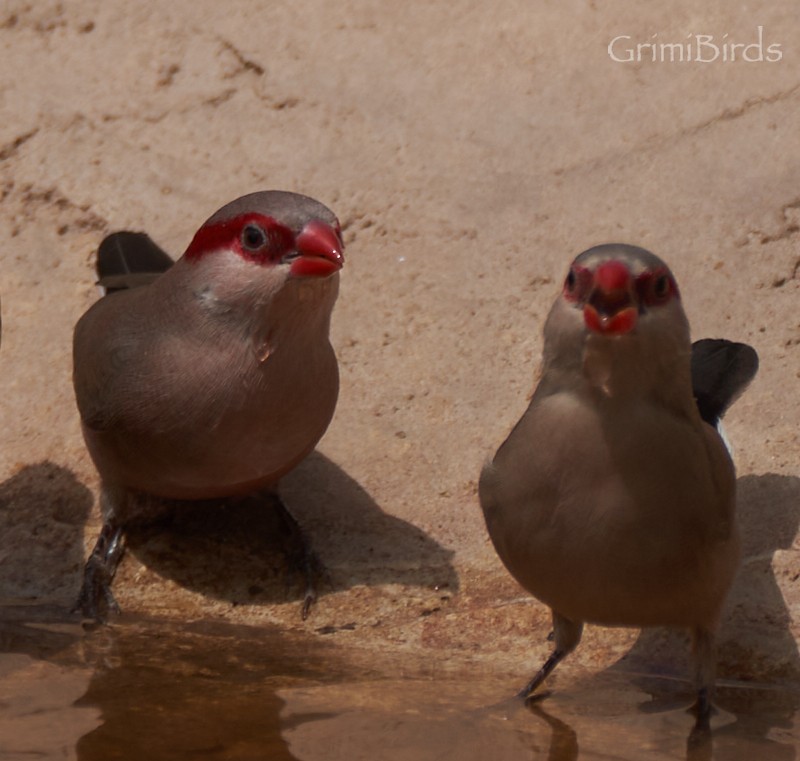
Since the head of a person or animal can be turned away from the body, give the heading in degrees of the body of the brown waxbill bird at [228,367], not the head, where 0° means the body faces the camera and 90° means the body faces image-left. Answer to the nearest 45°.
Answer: approximately 315°

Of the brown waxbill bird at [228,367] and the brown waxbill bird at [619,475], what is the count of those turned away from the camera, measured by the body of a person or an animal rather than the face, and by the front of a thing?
0

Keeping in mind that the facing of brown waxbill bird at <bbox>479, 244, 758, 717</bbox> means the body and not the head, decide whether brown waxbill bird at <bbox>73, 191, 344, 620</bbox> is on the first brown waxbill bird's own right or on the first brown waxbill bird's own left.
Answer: on the first brown waxbill bird's own right

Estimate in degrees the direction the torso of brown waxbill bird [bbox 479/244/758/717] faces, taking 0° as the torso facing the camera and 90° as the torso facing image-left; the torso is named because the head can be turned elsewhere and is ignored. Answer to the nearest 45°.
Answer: approximately 0°

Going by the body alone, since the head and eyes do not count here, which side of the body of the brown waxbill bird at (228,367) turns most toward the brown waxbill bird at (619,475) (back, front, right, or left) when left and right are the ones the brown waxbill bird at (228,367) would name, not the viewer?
front
